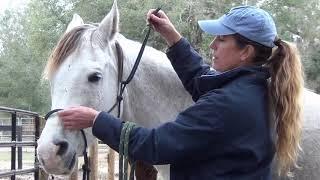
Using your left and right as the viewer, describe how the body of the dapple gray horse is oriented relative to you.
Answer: facing the viewer and to the left of the viewer

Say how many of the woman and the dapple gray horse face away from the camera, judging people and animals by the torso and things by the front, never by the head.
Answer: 0

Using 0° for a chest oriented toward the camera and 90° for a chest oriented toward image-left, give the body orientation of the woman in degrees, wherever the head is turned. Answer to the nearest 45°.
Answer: approximately 90°

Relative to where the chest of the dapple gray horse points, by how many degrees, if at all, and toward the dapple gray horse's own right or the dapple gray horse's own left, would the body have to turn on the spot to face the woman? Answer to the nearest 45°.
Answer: approximately 90° to the dapple gray horse's own left

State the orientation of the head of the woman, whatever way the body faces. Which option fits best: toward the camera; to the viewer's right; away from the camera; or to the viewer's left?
to the viewer's left
